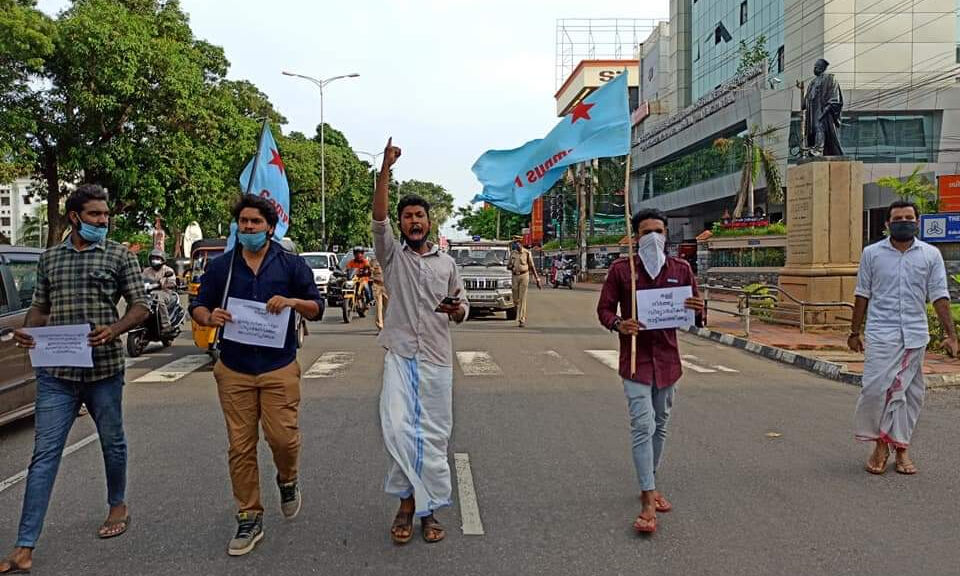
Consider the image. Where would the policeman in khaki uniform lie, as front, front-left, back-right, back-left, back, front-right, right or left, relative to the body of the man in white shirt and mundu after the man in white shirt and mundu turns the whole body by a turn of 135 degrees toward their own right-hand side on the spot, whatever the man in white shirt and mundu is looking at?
front

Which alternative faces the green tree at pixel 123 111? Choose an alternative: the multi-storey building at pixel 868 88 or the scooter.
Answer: the multi-storey building

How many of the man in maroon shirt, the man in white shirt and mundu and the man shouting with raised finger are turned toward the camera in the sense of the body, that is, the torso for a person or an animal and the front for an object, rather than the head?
3

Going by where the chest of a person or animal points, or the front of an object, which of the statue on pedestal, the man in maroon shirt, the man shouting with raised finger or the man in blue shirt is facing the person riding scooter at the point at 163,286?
the statue on pedestal

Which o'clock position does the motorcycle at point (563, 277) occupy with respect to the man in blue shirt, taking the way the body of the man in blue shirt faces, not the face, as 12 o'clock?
The motorcycle is roughly at 7 o'clock from the man in blue shirt.

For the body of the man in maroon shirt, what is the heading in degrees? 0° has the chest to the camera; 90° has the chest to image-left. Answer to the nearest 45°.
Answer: approximately 0°

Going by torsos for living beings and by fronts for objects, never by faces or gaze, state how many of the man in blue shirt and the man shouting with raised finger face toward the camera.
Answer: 2

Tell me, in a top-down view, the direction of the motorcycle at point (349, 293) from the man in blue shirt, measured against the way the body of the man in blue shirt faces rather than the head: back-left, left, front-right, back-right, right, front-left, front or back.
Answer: back

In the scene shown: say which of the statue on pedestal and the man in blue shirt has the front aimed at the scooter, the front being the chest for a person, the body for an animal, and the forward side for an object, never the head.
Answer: the statue on pedestal
